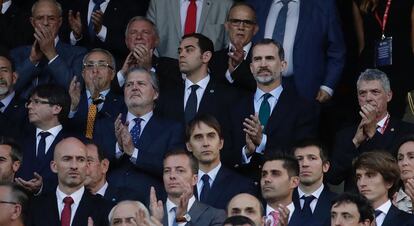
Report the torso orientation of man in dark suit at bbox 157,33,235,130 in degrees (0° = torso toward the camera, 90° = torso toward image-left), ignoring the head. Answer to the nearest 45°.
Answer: approximately 45°

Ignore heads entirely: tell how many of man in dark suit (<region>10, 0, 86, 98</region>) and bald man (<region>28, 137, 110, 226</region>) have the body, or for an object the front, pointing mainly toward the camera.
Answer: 2

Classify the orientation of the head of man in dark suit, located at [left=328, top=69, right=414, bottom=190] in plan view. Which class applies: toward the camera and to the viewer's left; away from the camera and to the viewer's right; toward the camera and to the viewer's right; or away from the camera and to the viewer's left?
toward the camera and to the viewer's left

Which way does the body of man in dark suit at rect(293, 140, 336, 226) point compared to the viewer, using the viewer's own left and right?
facing the viewer and to the left of the viewer

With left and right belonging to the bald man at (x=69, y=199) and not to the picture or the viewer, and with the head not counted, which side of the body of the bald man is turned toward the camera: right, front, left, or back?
front

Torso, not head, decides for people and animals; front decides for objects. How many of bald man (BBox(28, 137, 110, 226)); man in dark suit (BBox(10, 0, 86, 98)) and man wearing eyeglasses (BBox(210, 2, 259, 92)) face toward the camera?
3

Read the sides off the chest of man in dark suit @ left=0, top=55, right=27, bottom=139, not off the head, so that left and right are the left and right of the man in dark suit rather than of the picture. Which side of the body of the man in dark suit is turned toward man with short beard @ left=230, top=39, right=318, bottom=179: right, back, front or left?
left

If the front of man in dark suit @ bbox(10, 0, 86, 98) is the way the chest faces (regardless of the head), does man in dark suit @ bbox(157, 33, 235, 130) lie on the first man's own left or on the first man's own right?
on the first man's own left
